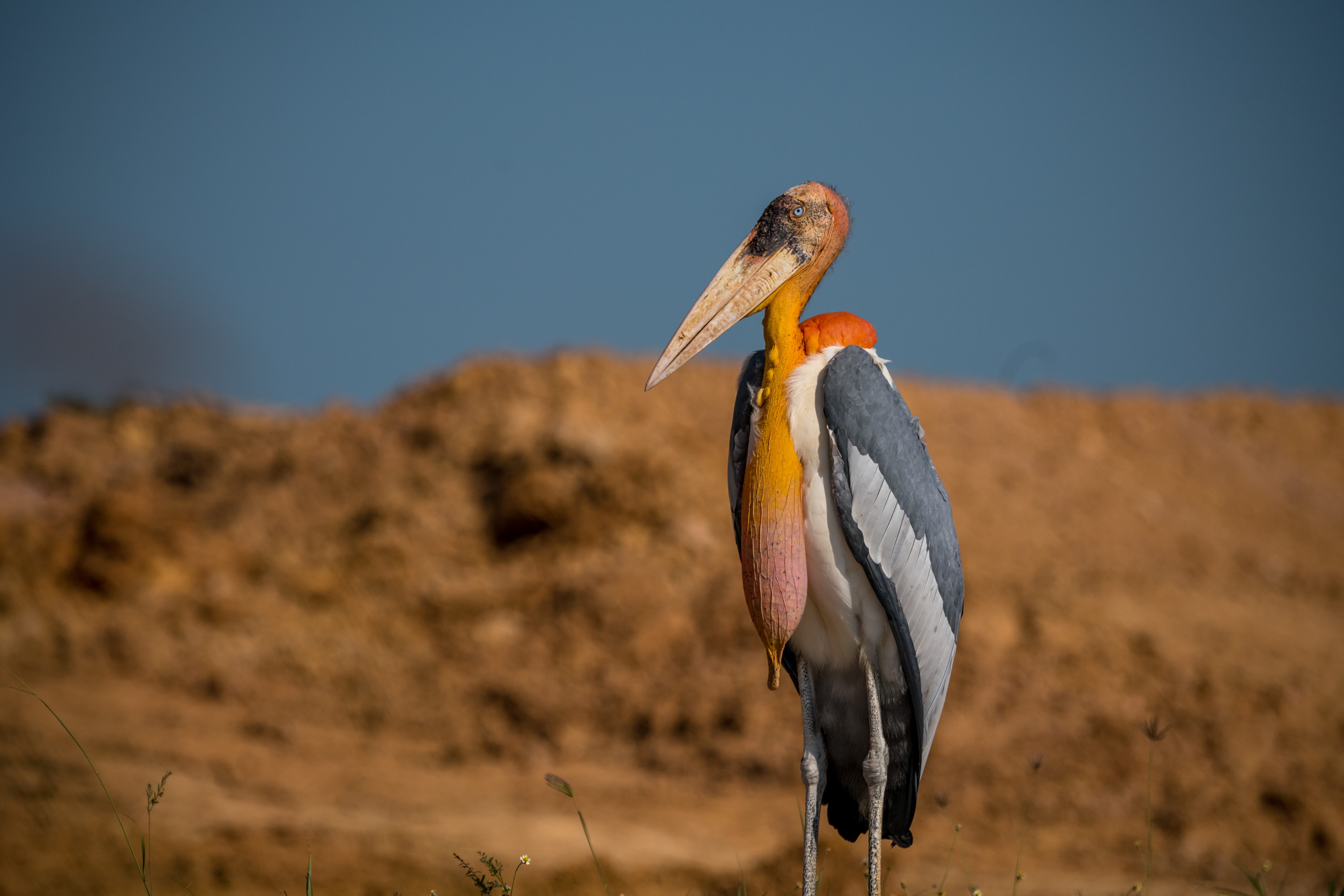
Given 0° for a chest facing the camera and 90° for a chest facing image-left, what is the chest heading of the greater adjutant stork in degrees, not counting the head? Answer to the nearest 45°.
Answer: approximately 45°

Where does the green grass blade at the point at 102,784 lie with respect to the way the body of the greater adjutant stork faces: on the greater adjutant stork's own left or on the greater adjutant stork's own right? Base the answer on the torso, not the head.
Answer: on the greater adjutant stork's own right
